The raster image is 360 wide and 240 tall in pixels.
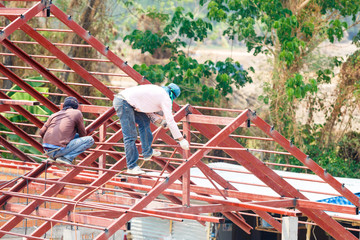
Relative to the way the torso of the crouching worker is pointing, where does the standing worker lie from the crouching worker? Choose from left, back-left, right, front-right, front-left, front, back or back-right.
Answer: right

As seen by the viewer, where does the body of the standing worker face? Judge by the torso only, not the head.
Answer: to the viewer's right

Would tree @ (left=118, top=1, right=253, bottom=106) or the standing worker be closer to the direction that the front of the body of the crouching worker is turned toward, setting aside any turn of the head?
the tree

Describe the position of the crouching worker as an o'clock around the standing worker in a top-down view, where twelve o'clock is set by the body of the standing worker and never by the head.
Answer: The crouching worker is roughly at 7 o'clock from the standing worker.

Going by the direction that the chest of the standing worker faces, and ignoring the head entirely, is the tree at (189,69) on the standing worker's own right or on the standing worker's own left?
on the standing worker's own left

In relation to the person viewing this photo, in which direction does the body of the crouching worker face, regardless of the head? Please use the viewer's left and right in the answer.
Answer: facing away from the viewer and to the right of the viewer
